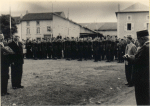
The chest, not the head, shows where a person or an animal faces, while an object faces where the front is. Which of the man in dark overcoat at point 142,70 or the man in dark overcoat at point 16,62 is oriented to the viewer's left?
the man in dark overcoat at point 142,70

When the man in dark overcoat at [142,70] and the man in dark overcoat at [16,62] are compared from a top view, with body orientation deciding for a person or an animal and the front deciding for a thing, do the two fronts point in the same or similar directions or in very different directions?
very different directions

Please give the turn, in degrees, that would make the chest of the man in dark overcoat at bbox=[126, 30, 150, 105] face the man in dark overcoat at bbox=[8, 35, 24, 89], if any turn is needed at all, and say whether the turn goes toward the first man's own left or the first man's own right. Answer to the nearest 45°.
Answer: approximately 45° to the first man's own right

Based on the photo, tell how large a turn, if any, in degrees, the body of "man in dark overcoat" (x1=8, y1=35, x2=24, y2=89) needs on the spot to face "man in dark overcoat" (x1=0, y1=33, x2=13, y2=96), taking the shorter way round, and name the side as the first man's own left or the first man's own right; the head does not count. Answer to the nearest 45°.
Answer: approximately 45° to the first man's own right

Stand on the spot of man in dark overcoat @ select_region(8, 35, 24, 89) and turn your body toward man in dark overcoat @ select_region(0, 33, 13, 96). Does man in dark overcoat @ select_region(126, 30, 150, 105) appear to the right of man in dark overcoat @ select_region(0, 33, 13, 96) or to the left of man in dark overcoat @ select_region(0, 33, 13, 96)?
left

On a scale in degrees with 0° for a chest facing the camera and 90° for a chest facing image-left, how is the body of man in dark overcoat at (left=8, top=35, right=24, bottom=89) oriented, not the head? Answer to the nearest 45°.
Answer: approximately 315°

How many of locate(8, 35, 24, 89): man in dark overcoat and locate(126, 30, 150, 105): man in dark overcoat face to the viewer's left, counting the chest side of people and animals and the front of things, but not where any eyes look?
1

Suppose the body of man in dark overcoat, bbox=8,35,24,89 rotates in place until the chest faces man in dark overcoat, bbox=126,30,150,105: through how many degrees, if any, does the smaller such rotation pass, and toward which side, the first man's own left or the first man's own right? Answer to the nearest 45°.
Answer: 0° — they already face them

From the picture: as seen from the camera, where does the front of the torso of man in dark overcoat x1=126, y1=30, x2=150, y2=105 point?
to the viewer's left
